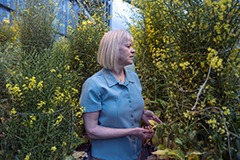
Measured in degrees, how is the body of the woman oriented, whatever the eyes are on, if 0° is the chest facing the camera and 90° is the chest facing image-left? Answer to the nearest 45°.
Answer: approximately 315°

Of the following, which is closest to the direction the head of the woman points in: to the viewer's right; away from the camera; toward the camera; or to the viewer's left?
to the viewer's right
